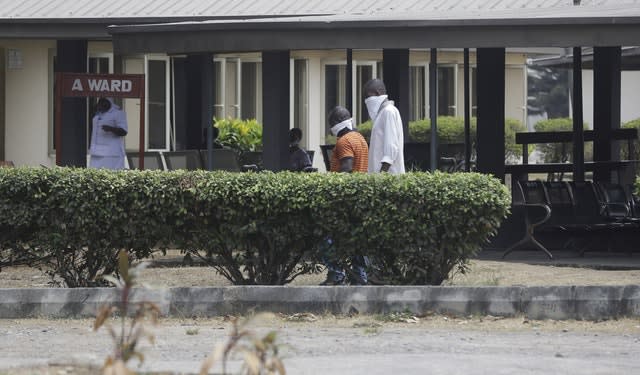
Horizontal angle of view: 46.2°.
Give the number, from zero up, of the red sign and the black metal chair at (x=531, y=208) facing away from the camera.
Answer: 0

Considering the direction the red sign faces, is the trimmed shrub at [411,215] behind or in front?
in front

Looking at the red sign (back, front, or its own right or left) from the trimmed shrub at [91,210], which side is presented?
front

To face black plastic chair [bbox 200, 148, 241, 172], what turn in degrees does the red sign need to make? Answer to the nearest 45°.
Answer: approximately 135° to its left

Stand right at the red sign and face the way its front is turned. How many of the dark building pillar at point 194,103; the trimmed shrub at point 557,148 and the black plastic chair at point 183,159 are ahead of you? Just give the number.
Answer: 0

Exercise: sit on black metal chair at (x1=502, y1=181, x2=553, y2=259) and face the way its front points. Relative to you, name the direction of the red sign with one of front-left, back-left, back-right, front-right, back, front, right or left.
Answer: back-right

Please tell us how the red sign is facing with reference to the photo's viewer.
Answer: facing the viewer

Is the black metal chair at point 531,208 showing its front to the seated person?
no

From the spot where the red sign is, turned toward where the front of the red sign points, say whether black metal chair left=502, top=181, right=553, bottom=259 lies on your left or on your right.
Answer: on your left
